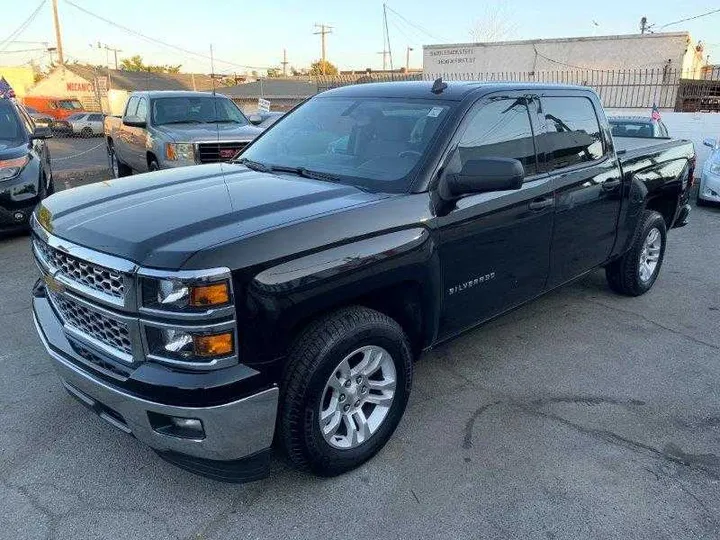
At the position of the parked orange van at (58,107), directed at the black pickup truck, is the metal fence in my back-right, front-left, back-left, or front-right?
front-left

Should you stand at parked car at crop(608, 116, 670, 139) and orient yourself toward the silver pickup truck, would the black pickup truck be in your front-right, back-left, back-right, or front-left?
front-left

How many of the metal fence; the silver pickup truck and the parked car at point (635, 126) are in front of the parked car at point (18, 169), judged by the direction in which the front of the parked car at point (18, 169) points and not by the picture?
0

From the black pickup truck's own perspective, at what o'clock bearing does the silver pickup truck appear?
The silver pickup truck is roughly at 4 o'clock from the black pickup truck.

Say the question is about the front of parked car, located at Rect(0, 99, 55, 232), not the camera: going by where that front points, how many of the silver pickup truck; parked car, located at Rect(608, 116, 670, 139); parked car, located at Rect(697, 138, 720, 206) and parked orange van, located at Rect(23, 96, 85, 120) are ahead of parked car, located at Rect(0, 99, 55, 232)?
0

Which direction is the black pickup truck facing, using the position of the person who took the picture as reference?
facing the viewer and to the left of the viewer

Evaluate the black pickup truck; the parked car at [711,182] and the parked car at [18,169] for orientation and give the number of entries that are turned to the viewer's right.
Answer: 0

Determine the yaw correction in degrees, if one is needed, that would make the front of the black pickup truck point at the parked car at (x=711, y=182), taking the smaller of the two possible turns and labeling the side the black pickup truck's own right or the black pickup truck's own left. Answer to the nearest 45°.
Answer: approximately 180°

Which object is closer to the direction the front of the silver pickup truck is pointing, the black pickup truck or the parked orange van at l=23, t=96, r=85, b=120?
the black pickup truck

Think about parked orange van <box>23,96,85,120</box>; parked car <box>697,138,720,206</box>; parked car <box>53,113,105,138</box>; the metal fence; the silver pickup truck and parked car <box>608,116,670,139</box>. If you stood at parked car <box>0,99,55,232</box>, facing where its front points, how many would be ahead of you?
0

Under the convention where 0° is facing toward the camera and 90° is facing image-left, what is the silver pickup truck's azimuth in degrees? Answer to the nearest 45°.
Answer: approximately 315°

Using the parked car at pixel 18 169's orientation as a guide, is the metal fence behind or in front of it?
behind

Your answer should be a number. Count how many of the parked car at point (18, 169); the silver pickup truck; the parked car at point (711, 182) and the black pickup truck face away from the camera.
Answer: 0

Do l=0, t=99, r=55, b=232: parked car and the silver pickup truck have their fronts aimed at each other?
no

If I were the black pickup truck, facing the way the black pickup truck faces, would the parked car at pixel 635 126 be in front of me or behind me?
behind

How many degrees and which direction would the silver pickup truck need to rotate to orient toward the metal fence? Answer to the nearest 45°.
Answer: approximately 90° to its left
